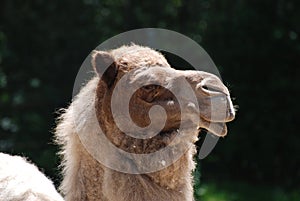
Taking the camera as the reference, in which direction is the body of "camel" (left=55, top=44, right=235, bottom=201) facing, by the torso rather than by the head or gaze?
to the viewer's right
